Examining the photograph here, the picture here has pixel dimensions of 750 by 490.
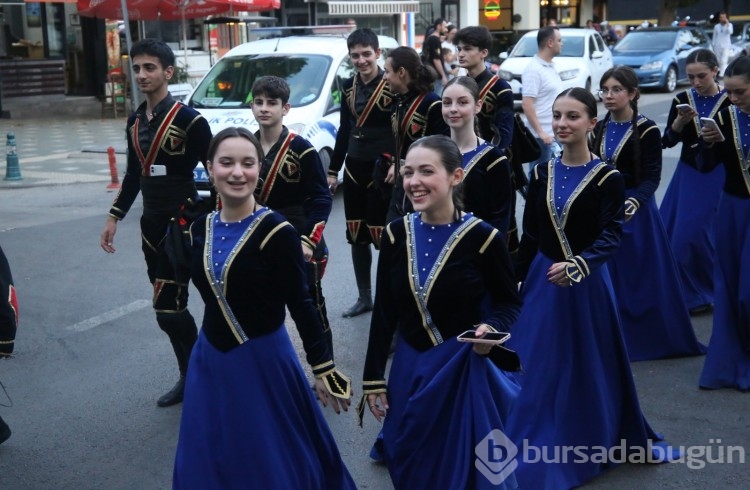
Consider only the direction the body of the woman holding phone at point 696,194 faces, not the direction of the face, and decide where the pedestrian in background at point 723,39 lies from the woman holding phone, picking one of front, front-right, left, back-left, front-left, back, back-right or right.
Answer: back-right

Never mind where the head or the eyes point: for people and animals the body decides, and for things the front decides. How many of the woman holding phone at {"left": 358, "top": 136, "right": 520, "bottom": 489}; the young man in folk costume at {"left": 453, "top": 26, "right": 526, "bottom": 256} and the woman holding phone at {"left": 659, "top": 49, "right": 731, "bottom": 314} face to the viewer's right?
0

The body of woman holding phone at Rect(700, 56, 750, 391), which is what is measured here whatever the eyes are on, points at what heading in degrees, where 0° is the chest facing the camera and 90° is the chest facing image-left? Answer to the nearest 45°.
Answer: approximately 45°

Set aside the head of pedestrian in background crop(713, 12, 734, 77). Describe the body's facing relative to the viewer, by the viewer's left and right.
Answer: facing the viewer

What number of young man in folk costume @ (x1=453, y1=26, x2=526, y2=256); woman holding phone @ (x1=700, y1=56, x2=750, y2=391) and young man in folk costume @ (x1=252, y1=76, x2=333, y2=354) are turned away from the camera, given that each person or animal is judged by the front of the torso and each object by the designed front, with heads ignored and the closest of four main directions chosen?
0

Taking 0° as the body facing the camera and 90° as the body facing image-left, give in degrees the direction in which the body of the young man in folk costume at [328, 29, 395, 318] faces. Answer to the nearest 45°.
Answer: approximately 45°

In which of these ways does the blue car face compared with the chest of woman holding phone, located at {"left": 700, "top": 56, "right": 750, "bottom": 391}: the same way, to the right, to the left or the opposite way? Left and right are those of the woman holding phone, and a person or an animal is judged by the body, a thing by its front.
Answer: the same way

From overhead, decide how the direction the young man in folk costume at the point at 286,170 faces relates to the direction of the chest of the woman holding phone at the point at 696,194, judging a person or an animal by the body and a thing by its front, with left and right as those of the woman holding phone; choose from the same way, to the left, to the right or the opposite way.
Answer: the same way

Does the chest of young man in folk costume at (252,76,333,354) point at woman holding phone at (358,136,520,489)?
no

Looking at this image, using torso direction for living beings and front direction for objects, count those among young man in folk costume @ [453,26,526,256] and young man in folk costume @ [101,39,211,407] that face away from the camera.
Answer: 0

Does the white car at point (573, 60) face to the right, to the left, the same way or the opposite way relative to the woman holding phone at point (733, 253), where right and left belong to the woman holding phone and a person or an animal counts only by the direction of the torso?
the same way

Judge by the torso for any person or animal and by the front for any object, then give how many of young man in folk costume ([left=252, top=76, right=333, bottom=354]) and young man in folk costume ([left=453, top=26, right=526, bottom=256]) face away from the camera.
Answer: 0

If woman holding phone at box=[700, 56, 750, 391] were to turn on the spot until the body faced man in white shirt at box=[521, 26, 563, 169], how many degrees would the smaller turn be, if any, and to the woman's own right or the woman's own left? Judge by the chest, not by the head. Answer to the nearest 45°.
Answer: approximately 90° to the woman's own right

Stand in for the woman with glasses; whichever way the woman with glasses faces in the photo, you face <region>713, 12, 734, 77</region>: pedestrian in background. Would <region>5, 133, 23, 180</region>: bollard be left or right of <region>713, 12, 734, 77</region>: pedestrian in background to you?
left

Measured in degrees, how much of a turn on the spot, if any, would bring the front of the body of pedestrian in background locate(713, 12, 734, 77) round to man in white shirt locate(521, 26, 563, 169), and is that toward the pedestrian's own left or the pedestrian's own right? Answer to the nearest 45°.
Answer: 0° — they already face them

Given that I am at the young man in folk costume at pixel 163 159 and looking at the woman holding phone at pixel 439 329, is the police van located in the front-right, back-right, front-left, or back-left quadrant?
back-left

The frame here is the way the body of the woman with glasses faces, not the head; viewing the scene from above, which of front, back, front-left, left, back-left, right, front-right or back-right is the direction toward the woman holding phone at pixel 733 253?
left

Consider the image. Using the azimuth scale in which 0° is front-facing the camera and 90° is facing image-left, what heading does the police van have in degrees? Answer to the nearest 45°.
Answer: approximately 45°

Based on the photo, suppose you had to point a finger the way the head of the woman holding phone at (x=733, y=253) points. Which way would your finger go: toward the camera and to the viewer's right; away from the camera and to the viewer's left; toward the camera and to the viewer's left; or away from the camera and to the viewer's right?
toward the camera and to the viewer's left
